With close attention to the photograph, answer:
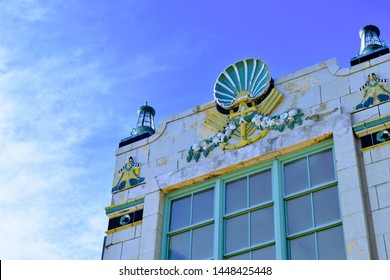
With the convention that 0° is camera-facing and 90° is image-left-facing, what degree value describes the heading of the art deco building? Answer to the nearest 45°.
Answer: approximately 45°
